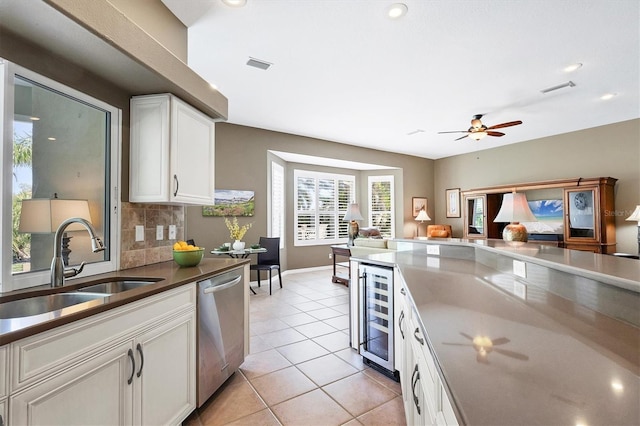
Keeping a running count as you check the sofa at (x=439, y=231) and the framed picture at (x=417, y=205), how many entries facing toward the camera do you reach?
2

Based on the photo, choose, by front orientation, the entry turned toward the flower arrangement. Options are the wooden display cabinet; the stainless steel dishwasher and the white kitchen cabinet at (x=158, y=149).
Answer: the wooden display cabinet

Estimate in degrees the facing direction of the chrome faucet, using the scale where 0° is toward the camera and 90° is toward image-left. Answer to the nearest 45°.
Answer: approximately 315°

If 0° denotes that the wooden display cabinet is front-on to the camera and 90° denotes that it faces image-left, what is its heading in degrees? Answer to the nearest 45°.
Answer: approximately 45°

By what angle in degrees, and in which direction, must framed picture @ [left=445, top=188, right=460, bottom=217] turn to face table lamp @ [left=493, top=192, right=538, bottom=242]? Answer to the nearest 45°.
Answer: approximately 45° to its left

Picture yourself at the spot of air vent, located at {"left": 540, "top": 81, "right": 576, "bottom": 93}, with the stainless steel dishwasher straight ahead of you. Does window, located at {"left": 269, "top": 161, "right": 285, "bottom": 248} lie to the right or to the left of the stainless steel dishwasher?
right

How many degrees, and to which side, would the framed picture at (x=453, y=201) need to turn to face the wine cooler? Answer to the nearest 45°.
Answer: approximately 45° to its left

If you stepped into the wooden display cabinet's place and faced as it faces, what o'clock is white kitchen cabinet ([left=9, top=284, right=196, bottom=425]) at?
The white kitchen cabinet is roughly at 11 o'clock from the wooden display cabinet.
